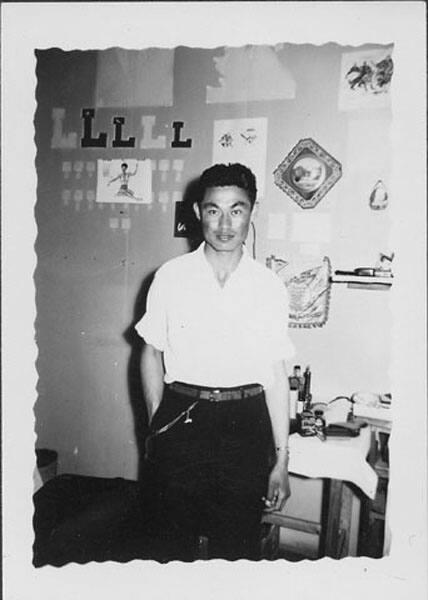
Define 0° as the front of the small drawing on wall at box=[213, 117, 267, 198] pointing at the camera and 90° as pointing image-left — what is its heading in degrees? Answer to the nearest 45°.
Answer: approximately 0°

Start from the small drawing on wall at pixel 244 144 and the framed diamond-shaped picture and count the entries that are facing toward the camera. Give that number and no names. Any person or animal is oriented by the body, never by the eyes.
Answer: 2

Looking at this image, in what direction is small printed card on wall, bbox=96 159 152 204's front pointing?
toward the camera

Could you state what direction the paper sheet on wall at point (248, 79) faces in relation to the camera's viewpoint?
facing the viewer

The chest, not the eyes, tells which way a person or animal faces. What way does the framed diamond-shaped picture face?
toward the camera
